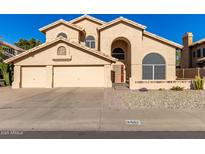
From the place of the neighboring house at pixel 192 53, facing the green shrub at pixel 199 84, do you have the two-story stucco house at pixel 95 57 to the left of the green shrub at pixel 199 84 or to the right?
right

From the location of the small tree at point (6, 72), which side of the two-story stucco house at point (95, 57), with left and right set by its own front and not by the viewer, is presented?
right

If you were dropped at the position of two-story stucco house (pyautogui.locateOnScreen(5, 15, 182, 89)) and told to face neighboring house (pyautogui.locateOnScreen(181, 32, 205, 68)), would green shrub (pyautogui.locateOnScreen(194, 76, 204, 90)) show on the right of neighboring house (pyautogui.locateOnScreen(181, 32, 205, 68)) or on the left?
right

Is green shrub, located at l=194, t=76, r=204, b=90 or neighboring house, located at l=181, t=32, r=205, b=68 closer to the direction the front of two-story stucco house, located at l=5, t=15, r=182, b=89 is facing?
the green shrub

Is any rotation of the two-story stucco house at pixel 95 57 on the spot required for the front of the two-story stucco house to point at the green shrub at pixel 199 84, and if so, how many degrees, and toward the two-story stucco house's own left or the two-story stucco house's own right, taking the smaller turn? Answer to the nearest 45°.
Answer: approximately 45° to the two-story stucco house's own left

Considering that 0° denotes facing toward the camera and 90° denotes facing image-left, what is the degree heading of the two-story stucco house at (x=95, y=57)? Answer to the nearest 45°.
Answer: approximately 0°

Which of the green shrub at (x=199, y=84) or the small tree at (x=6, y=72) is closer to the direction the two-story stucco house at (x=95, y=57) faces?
the green shrub

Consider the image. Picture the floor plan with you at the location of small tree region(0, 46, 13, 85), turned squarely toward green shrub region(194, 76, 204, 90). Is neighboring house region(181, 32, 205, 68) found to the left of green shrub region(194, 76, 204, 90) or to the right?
left

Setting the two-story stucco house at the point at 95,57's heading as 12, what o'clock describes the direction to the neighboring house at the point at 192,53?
The neighboring house is roughly at 8 o'clock from the two-story stucco house.

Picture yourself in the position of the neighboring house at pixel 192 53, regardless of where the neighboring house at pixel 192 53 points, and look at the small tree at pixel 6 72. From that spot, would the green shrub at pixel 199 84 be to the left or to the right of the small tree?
left

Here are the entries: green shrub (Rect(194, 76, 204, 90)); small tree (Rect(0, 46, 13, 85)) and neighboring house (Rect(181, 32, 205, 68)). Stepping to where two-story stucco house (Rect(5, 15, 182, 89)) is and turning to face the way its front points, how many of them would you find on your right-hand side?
1
